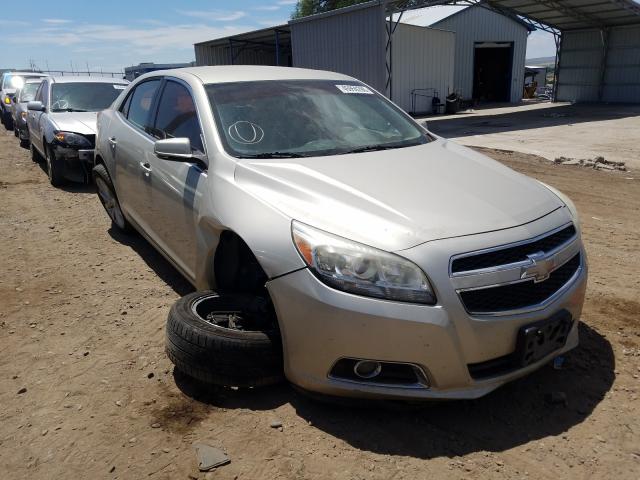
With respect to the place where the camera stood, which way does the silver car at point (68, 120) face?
facing the viewer and to the right of the viewer

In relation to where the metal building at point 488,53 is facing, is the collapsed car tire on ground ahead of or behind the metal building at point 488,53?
ahead

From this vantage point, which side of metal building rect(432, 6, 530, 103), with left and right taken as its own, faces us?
front

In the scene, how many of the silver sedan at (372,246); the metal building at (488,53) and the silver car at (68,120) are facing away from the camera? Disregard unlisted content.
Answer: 0

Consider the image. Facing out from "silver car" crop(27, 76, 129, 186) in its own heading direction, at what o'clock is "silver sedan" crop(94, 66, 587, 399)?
The silver sedan is roughly at 1 o'clock from the silver car.

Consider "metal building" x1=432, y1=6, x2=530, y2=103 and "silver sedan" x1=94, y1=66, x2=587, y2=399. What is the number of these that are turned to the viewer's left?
0

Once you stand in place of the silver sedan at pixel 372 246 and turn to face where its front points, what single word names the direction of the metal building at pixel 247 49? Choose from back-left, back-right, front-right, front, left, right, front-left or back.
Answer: back-left

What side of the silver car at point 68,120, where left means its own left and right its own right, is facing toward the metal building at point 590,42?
left

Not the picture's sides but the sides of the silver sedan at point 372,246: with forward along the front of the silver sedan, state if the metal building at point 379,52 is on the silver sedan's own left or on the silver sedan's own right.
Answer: on the silver sedan's own left

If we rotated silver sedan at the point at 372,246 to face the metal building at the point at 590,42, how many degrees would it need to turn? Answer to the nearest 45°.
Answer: approximately 90° to its left

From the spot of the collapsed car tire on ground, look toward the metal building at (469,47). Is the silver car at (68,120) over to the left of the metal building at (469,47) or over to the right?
left

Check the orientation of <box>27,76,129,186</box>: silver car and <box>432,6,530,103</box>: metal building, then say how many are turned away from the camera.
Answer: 0

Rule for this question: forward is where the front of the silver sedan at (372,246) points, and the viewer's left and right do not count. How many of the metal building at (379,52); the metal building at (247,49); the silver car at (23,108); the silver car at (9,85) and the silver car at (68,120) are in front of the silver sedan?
0

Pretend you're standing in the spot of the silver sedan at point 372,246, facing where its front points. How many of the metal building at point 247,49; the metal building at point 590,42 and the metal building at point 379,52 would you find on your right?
0

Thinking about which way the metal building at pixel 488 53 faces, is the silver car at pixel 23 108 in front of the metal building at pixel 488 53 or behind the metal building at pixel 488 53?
in front

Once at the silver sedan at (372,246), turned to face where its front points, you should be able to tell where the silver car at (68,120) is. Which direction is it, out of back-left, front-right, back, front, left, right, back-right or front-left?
back

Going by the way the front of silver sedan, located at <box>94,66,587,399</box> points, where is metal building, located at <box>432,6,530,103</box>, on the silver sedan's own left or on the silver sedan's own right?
on the silver sedan's own left

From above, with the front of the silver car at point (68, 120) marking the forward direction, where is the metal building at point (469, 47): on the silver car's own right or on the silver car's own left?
on the silver car's own left

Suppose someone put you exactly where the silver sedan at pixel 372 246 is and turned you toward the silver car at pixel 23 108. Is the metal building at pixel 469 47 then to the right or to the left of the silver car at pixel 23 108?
right
